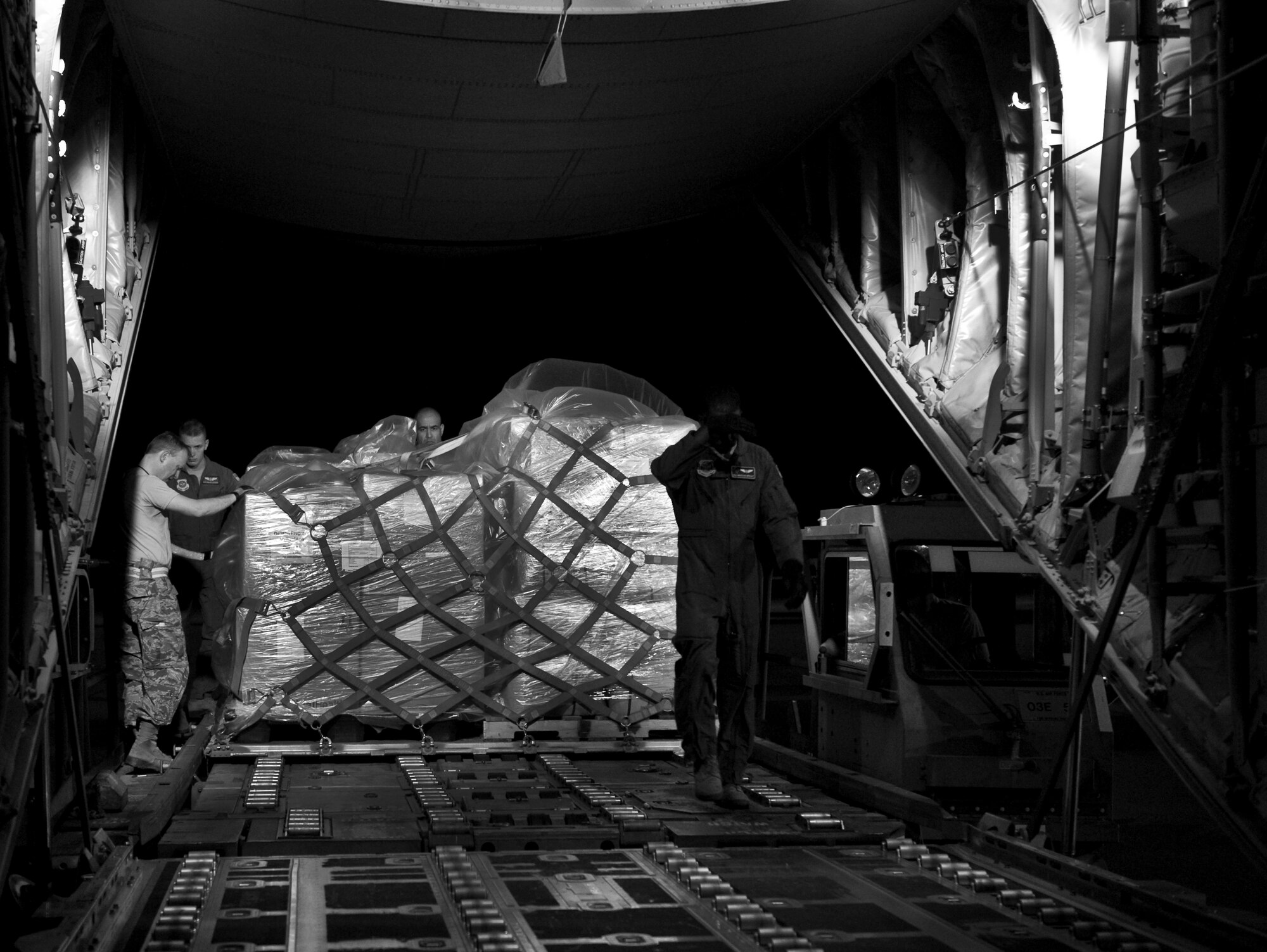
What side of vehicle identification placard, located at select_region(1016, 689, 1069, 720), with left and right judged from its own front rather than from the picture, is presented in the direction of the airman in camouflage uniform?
right

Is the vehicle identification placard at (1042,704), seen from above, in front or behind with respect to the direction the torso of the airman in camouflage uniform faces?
in front

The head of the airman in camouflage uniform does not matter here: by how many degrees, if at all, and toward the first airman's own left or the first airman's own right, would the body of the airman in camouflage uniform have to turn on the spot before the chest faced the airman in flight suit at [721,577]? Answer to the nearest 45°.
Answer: approximately 45° to the first airman's own right

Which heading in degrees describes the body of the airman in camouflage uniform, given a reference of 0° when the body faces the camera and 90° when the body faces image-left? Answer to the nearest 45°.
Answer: approximately 270°

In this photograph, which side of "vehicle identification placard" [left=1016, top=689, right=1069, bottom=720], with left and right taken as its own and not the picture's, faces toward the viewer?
front

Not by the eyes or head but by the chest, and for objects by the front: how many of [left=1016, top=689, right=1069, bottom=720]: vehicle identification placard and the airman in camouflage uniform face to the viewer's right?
1

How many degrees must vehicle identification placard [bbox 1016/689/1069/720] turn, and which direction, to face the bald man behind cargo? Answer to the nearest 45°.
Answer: approximately 90° to its right

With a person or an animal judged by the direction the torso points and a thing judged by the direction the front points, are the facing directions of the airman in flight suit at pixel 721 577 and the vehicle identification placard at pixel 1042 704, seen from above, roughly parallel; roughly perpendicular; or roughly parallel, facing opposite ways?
roughly parallel

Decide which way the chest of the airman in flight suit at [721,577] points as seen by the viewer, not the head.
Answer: toward the camera

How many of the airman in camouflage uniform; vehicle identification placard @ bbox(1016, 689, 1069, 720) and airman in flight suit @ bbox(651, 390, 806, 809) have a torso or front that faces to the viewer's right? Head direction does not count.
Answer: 1

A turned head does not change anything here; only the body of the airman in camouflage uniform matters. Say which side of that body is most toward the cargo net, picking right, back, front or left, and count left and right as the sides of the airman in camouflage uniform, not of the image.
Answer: front

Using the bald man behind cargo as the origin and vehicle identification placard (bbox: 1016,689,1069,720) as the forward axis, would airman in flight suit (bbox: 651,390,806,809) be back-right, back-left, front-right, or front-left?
front-right
